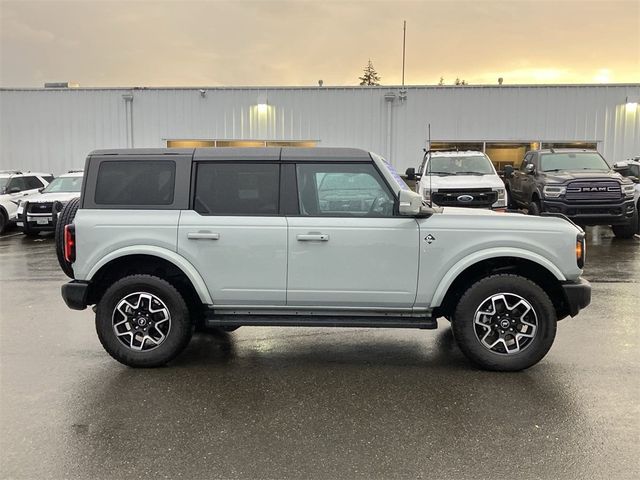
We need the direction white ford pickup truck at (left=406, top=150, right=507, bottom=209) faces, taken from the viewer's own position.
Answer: facing the viewer

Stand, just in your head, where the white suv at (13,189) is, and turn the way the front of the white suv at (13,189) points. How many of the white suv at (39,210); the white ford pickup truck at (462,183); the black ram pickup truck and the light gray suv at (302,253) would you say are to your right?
0

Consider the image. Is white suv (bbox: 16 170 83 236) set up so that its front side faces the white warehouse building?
no

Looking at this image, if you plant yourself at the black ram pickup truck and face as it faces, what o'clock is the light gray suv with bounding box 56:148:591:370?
The light gray suv is roughly at 2 o'clock from the black ram pickup truck.

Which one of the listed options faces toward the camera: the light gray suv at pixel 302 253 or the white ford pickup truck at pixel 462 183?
the white ford pickup truck at pixel 462 183

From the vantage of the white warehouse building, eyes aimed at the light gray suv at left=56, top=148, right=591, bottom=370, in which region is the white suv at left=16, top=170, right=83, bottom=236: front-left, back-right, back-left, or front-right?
front-right

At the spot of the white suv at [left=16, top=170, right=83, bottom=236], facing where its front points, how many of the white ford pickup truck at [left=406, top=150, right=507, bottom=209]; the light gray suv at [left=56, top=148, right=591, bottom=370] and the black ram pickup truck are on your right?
0

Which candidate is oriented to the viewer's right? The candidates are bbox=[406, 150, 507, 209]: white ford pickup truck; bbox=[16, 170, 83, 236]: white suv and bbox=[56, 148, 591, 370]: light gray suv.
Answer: bbox=[56, 148, 591, 370]: light gray suv

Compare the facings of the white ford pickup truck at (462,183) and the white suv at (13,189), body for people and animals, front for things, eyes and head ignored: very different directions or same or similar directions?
same or similar directions

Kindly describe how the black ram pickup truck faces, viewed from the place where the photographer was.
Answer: facing the viewer and to the right of the viewer

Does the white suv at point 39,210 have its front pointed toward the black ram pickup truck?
no

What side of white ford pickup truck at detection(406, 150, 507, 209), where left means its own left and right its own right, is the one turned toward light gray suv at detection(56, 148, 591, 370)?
front

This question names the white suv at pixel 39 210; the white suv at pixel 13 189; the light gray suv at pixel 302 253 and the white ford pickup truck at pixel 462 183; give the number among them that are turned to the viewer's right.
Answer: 1

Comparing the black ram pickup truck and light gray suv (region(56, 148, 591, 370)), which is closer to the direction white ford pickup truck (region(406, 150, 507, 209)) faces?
the light gray suv

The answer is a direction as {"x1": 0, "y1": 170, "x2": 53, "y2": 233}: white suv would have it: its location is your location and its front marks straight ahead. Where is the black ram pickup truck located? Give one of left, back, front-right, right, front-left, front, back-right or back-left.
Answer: left

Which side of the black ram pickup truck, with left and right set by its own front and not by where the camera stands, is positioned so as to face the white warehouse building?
back

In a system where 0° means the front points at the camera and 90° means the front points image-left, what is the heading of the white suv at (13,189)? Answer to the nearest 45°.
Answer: approximately 45°

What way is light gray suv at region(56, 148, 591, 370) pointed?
to the viewer's right

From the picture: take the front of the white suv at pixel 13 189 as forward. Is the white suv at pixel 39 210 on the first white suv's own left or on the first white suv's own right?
on the first white suv's own left

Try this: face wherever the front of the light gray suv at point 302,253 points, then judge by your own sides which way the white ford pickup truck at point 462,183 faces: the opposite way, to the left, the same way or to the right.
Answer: to the right
